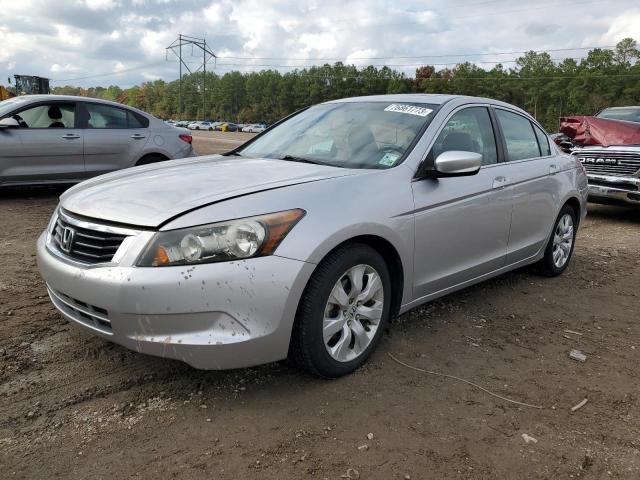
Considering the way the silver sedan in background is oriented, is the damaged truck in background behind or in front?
behind

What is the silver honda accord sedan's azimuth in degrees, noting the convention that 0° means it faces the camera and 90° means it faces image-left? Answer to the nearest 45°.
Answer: approximately 45°

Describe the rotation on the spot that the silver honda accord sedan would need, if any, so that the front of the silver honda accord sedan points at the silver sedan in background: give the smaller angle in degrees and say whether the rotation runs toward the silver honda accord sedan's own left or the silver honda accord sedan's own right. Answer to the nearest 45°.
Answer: approximately 90° to the silver honda accord sedan's own right

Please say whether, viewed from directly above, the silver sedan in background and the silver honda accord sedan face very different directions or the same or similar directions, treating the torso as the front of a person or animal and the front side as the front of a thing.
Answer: same or similar directions

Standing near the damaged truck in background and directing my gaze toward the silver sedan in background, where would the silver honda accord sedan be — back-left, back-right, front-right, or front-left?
front-left

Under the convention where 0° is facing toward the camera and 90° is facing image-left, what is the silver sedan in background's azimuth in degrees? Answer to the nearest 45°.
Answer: approximately 90°

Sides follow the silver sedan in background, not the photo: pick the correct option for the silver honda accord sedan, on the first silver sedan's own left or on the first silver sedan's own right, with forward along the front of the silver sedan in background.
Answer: on the first silver sedan's own left

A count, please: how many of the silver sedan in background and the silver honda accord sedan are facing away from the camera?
0

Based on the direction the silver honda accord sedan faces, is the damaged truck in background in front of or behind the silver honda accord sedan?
behind

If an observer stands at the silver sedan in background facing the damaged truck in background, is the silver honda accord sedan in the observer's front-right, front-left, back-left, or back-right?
front-right
